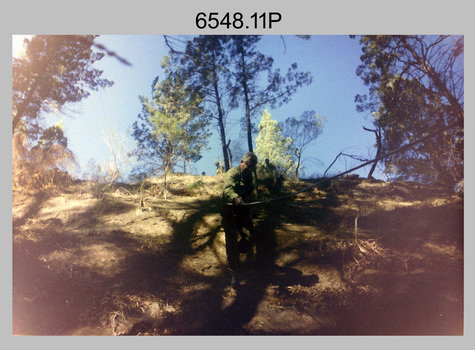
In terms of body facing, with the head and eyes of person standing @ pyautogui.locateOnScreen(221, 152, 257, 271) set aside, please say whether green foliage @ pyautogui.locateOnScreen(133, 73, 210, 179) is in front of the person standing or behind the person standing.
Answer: behind

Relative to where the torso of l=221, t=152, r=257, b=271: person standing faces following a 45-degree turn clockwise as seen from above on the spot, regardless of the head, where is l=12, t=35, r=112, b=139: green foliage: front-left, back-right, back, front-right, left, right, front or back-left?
right

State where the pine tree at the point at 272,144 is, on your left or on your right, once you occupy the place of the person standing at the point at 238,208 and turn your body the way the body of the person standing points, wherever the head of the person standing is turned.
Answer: on your left

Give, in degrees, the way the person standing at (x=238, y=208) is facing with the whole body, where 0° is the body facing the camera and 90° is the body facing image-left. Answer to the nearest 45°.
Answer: approximately 315°
